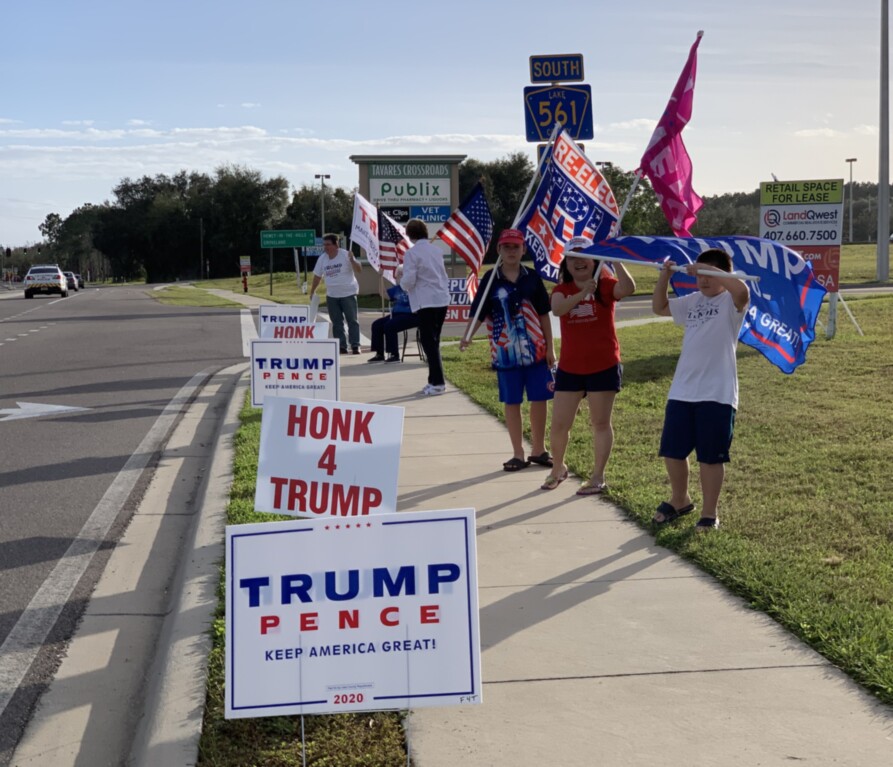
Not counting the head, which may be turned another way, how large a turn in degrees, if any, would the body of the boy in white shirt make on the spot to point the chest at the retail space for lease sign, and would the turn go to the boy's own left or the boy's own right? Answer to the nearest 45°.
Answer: approximately 135° to the boy's own right

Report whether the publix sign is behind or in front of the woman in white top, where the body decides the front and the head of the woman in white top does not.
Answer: in front

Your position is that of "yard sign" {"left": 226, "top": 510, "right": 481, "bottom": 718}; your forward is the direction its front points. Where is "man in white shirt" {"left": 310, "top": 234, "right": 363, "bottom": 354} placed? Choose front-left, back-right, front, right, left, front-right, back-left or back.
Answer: back

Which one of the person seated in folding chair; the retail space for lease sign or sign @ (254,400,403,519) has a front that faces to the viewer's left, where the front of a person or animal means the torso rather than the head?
the person seated in folding chair

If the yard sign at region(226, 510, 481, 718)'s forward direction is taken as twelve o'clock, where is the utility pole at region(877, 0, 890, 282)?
The utility pole is roughly at 7 o'clock from the yard sign.

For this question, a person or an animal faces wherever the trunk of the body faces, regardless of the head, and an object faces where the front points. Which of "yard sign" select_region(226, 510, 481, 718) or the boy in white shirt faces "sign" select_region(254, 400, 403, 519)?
the boy in white shirt

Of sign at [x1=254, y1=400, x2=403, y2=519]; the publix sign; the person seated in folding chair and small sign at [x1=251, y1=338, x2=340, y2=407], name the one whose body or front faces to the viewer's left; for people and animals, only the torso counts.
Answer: the person seated in folding chair

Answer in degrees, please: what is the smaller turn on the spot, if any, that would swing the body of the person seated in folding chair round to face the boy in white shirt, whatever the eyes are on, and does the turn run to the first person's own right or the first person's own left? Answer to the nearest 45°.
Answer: approximately 90° to the first person's own left

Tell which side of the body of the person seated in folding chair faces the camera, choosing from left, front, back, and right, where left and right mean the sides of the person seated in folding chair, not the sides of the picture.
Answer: left

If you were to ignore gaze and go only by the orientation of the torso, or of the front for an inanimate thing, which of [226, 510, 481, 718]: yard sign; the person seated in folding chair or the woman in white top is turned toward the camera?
the yard sign

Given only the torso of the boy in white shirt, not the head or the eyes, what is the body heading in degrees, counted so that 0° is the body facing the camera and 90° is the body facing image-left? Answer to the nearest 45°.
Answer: approximately 45°

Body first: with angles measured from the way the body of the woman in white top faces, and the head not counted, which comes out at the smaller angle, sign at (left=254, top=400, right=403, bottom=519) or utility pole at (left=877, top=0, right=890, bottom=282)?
the utility pole
